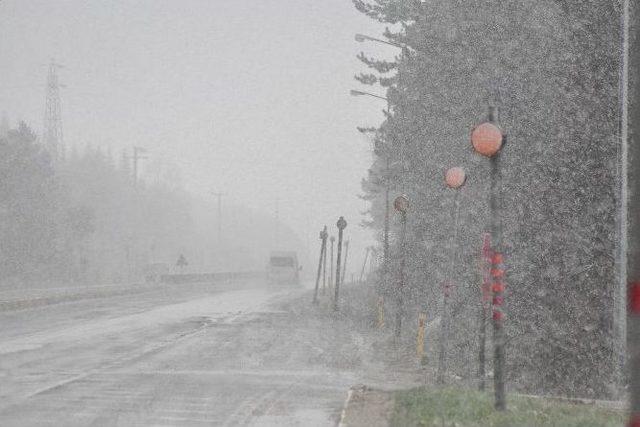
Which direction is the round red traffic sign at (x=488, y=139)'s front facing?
toward the camera

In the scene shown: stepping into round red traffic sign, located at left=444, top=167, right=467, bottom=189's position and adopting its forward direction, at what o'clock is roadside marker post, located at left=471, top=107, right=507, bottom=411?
The roadside marker post is roughly at 12 o'clock from the round red traffic sign.

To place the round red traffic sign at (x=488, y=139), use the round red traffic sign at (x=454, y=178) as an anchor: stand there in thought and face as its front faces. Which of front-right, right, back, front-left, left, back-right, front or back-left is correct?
front

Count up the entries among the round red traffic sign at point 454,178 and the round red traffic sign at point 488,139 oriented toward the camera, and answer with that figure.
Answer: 2

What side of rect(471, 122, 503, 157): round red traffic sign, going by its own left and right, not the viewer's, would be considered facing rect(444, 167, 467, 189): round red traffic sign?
back
